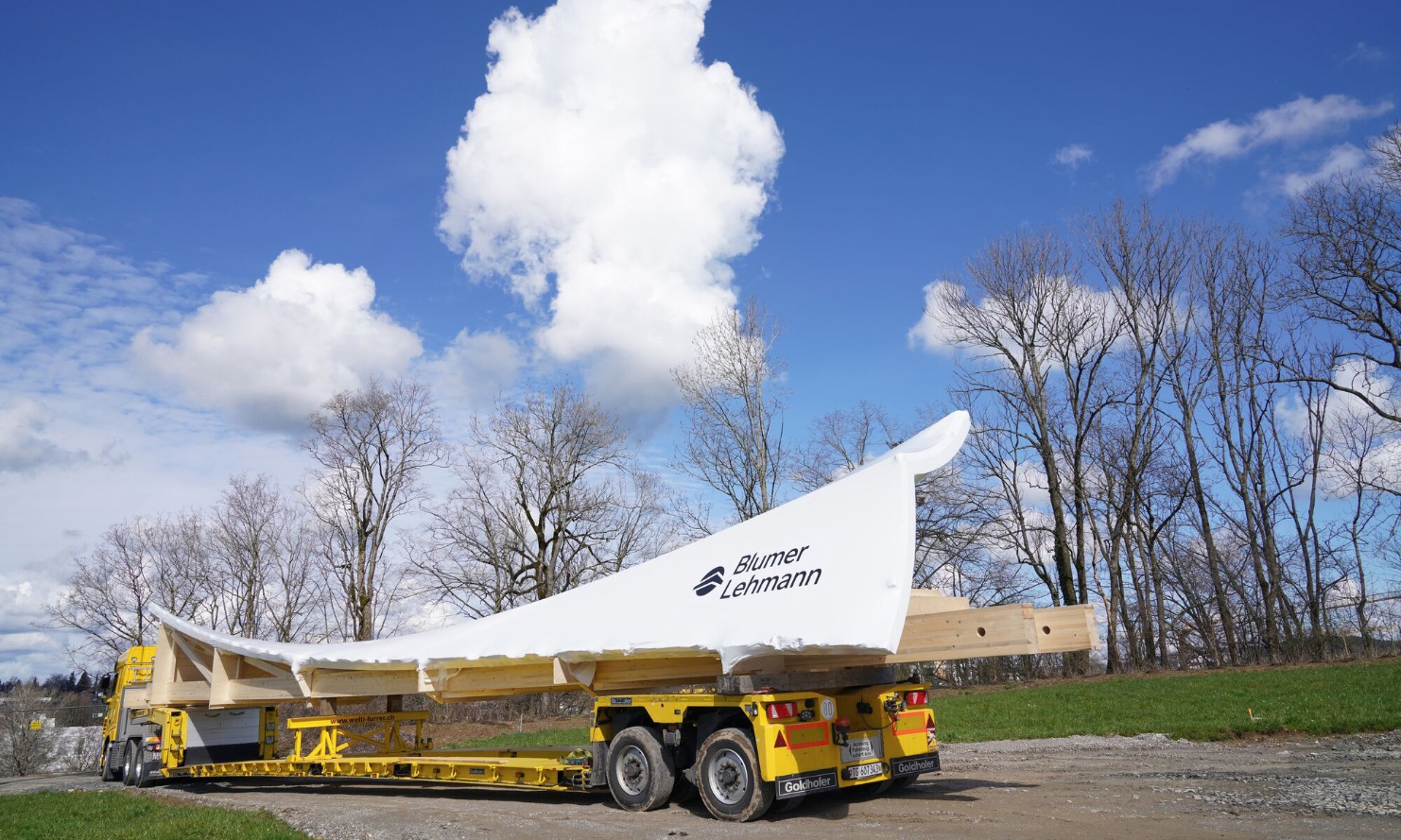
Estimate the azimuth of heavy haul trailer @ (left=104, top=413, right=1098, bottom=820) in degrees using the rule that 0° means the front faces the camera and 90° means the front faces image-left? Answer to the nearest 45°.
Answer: approximately 135°
